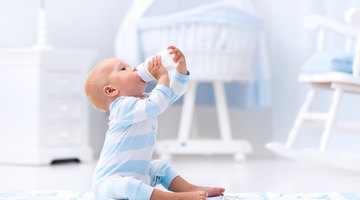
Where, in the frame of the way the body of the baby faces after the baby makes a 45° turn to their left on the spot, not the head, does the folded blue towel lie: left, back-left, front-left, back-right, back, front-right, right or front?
front

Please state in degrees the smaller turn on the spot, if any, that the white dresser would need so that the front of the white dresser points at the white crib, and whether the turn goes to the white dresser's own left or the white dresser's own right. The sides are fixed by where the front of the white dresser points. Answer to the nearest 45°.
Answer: approximately 45° to the white dresser's own left

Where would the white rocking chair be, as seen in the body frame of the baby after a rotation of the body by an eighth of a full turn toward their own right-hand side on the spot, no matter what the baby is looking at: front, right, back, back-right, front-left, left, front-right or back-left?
left

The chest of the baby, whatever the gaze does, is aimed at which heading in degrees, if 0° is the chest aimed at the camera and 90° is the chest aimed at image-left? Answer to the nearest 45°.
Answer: approximately 270°

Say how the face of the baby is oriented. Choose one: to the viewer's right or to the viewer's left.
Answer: to the viewer's right

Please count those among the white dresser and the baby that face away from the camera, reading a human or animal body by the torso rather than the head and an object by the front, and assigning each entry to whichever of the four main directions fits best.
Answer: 0

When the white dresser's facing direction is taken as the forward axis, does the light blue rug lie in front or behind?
in front

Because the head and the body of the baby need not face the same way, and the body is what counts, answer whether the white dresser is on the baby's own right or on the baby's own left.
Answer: on the baby's own left

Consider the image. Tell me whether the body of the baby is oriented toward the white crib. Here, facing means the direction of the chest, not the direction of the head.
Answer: no

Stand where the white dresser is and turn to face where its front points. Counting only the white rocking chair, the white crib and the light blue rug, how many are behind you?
0

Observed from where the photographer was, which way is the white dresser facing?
facing the viewer and to the right of the viewer
